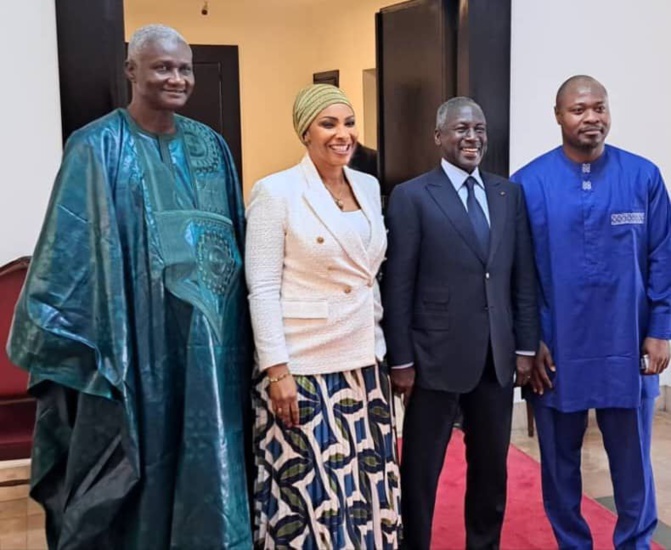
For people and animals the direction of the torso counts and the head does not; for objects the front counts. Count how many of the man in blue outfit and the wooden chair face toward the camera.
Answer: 2

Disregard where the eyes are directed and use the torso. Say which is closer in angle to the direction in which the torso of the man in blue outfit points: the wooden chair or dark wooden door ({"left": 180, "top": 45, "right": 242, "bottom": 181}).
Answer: the wooden chair

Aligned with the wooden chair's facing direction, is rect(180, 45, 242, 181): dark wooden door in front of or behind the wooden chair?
behind

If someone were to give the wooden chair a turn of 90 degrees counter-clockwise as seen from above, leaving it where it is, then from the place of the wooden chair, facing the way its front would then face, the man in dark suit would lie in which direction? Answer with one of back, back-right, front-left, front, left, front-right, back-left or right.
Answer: front-right

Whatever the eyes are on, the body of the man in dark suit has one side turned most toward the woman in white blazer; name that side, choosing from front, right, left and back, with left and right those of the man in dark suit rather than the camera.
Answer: right
